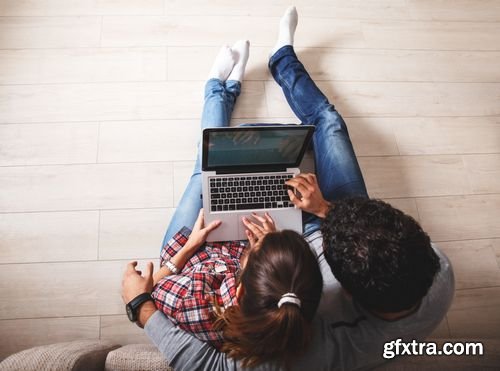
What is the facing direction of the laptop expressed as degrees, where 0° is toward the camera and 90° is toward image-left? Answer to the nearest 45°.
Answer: approximately 0°

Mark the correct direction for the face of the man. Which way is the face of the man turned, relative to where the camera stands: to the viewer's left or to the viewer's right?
to the viewer's left

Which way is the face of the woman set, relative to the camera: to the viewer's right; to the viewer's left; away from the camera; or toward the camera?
away from the camera

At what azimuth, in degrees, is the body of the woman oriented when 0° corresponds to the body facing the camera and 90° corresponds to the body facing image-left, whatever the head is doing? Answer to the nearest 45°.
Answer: approximately 180°
